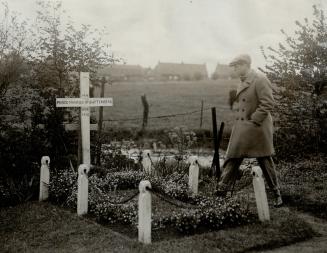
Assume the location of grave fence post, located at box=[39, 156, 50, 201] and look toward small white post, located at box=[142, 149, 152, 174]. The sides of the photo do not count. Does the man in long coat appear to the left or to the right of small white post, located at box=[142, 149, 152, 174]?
right

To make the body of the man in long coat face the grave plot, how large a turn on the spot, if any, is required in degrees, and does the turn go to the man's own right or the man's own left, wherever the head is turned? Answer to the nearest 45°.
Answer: approximately 45° to the man's own right

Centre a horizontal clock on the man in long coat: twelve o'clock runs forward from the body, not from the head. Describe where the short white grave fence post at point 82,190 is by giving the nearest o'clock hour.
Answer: The short white grave fence post is roughly at 1 o'clock from the man in long coat.

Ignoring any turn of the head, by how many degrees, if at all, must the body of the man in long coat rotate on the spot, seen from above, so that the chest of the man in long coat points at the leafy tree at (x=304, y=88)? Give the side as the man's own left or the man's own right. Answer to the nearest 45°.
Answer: approximately 135° to the man's own right

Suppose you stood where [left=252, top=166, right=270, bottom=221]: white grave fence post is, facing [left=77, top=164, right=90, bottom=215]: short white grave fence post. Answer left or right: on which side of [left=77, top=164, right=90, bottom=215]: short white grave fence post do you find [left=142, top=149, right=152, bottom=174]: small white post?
right

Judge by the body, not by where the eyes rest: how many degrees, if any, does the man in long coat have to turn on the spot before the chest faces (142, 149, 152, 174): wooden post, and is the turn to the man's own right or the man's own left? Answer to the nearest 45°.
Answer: approximately 90° to the man's own right

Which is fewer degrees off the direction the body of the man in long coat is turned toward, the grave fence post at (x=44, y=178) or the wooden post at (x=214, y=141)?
the grave fence post

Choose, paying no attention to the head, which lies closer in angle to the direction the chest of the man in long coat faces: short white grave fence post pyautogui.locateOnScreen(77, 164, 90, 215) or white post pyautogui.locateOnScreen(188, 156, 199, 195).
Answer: the short white grave fence post

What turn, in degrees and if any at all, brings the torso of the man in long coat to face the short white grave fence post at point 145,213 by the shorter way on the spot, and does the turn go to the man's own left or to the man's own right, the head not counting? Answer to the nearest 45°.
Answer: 0° — they already face it

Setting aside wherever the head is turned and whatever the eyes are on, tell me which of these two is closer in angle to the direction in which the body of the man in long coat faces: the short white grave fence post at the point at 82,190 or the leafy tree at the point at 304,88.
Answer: the short white grave fence post

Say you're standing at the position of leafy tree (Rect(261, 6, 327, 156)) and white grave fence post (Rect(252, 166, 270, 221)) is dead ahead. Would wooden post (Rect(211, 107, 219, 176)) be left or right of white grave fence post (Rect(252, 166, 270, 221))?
right

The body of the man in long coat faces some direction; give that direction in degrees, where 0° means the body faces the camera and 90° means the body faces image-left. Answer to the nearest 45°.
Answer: approximately 45°

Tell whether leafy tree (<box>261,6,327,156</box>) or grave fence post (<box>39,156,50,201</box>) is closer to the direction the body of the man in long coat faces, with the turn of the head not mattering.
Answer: the grave fence post

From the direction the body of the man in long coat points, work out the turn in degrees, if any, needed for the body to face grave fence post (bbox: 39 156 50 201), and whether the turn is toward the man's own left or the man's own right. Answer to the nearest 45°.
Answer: approximately 45° to the man's own right
